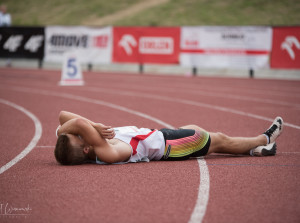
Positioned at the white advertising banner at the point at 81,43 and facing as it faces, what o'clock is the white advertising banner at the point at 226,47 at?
the white advertising banner at the point at 226,47 is roughly at 10 o'clock from the white advertising banner at the point at 81,43.

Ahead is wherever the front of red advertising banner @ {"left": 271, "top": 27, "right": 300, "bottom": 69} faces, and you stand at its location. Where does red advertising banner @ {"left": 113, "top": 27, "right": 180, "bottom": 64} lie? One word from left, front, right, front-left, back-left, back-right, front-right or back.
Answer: right

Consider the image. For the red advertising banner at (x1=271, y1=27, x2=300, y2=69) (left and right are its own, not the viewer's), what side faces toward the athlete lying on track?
front

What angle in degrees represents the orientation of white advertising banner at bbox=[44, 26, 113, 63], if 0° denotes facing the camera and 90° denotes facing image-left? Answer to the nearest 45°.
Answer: approximately 0°

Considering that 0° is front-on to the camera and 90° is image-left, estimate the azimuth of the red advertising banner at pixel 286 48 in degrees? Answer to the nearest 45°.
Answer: approximately 0°

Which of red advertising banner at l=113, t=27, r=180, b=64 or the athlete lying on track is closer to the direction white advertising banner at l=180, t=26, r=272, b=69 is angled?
the athlete lying on track

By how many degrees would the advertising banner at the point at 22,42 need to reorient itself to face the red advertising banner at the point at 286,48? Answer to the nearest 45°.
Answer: approximately 45° to its left

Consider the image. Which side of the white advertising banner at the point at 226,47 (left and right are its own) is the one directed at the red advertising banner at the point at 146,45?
right

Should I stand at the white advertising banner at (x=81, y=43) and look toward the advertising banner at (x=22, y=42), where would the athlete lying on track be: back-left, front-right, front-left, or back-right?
back-left
